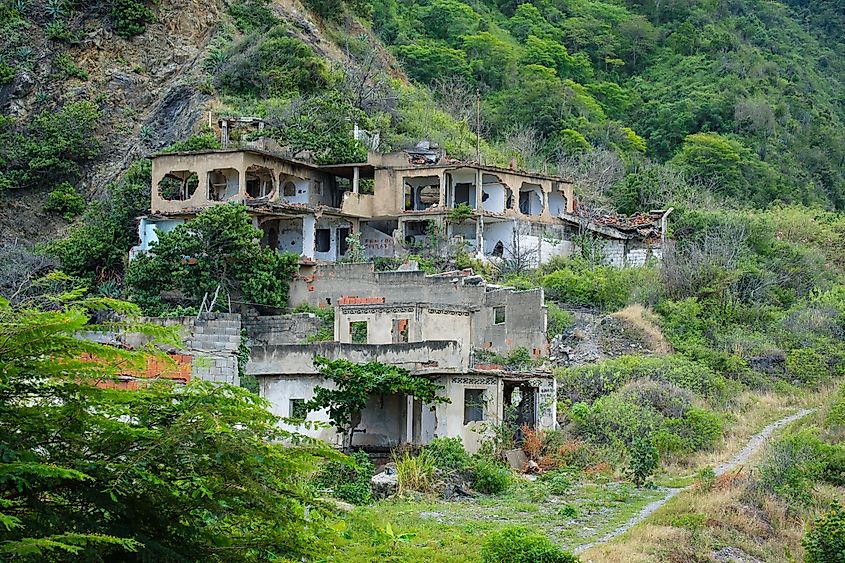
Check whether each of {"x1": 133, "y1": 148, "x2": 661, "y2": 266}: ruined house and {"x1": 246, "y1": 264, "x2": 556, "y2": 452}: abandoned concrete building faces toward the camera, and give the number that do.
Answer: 2

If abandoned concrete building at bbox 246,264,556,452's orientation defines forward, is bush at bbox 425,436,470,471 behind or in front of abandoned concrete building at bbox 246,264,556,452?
in front

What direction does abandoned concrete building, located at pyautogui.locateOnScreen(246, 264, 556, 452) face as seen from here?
toward the camera

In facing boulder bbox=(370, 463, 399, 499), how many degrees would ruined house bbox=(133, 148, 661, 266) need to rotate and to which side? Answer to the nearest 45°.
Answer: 0° — it already faces it

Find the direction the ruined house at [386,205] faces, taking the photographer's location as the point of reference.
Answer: facing the viewer

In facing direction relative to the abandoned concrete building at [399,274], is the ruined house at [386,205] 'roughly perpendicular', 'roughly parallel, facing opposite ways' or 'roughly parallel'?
roughly parallel

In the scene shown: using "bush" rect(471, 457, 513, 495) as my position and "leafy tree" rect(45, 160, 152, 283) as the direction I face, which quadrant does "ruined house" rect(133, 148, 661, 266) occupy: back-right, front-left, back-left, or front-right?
front-right

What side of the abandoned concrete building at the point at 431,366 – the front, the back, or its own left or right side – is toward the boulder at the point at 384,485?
front

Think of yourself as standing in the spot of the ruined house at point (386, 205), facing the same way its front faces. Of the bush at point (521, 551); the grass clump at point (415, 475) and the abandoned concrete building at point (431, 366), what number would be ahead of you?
3

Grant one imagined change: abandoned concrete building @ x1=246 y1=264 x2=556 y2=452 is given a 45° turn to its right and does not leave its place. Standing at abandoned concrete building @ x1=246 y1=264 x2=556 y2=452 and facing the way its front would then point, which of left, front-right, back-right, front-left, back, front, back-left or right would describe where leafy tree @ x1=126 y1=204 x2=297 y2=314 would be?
right

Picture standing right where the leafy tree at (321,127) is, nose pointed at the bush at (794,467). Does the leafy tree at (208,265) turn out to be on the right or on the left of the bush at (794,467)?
right

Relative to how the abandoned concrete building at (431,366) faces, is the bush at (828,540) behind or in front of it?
in front

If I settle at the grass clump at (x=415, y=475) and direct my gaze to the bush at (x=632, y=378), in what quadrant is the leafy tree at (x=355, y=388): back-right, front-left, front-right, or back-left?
front-left

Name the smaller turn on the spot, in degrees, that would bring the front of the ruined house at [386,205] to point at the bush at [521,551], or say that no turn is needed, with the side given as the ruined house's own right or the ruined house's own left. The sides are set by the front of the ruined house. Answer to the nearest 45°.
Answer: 0° — it already faces it

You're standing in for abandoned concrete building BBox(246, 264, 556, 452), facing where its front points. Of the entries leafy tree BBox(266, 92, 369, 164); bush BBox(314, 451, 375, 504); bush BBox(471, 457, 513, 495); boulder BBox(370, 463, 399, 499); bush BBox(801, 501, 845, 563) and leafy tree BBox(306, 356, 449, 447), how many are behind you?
1

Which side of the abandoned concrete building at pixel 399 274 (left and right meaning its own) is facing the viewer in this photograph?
front
